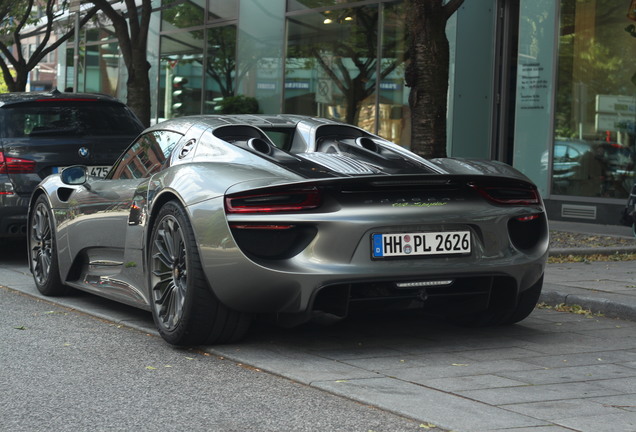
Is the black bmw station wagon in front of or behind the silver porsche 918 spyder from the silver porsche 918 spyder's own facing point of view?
in front

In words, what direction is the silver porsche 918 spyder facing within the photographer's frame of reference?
facing away from the viewer and to the left of the viewer
